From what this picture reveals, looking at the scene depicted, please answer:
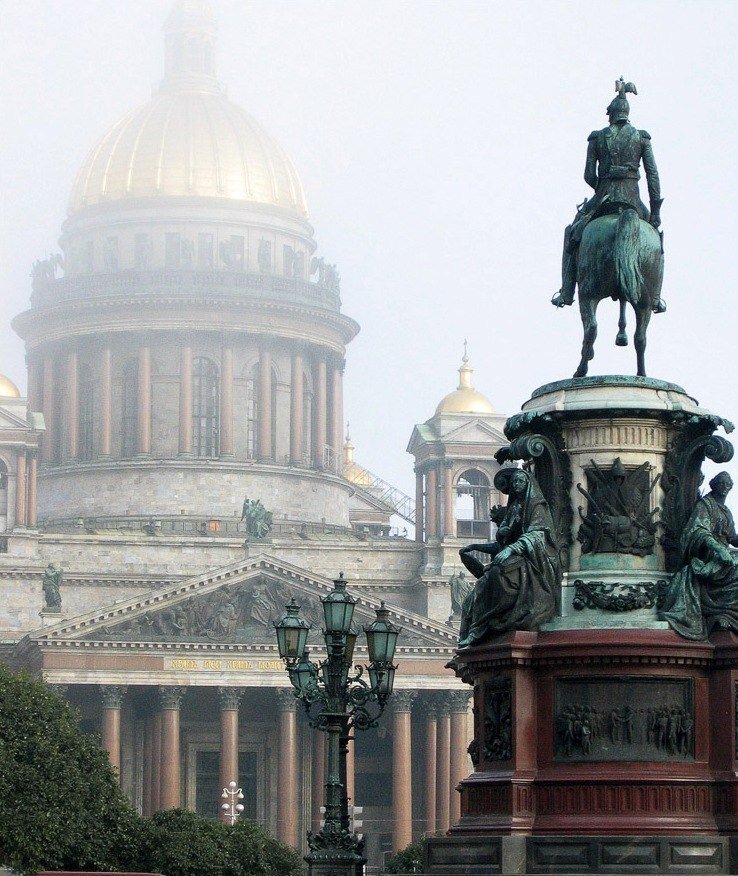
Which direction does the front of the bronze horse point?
away from the camera
